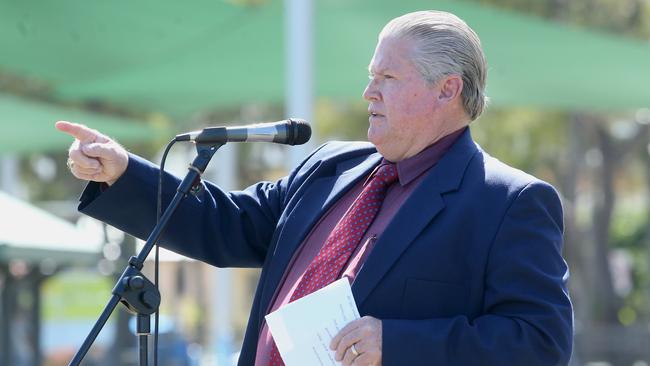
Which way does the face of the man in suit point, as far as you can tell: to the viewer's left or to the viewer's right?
to the viewer's left

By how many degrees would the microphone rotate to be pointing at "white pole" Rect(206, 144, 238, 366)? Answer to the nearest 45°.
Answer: approximately 90° to its left

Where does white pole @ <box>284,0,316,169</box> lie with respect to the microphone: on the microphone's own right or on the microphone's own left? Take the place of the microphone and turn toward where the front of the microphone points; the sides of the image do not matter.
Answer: on the microphone's own left

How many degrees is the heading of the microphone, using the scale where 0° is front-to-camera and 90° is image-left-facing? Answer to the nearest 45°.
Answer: approximately 270°

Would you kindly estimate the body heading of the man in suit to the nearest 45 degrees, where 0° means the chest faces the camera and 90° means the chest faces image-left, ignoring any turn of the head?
approximately 45°

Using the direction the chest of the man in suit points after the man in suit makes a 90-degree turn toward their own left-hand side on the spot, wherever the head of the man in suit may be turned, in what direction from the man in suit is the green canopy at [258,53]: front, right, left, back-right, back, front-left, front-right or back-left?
back-left
